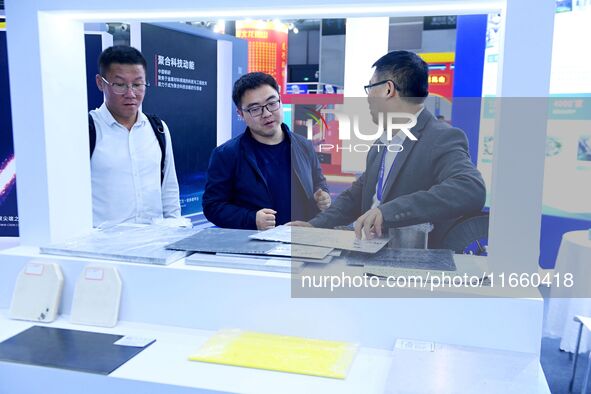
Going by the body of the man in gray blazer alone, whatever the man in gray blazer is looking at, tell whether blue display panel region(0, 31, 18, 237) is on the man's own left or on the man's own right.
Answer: on the man's own right

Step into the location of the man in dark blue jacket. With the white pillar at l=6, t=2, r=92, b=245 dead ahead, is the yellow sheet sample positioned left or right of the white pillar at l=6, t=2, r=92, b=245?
left

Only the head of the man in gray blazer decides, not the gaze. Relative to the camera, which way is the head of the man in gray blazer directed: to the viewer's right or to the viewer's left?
to the viewer's left

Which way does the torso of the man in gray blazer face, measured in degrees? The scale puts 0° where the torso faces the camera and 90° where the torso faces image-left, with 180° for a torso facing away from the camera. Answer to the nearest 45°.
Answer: approximately 45°

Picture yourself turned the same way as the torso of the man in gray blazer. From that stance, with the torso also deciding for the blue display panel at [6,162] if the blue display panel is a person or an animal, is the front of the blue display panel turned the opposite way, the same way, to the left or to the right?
to the left

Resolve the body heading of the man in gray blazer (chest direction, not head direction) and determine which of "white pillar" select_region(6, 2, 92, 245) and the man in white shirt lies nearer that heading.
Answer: the white pillar

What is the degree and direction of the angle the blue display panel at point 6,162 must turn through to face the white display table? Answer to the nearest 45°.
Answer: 0° — it already faces it

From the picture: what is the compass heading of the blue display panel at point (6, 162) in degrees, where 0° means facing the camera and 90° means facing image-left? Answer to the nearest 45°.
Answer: approximately 0°

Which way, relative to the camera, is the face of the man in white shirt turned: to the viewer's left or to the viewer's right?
to the viewer's right

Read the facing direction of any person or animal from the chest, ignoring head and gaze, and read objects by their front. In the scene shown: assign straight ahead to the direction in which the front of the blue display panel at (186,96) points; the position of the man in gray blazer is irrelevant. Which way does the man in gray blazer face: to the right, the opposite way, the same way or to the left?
to the right
